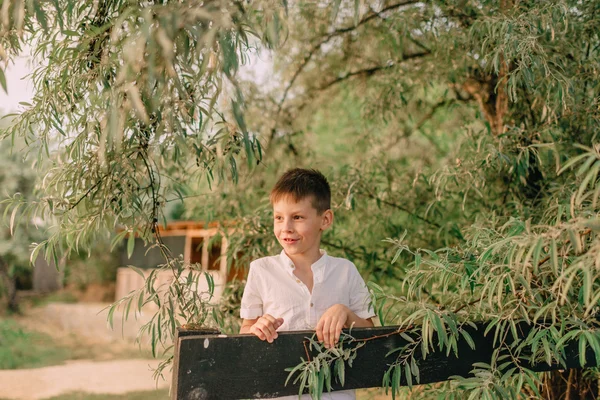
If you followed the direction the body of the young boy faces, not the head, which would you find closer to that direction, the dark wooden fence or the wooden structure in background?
the dark wooden fence

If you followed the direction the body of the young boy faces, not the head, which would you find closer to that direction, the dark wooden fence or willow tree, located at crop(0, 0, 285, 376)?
the dark wooden fence

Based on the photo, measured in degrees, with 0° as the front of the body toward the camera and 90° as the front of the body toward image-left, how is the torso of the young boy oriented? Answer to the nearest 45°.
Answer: approximately 0°

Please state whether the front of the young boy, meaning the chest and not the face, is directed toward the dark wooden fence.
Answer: yes

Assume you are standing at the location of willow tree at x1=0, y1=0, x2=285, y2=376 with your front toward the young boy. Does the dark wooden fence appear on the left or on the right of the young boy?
right

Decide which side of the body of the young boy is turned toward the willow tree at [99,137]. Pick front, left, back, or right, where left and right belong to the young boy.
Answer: right

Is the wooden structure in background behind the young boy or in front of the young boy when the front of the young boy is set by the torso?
behind
